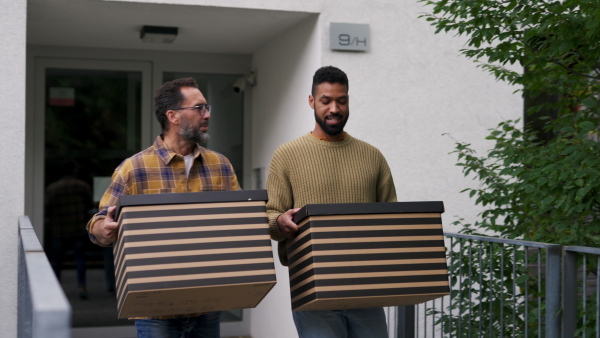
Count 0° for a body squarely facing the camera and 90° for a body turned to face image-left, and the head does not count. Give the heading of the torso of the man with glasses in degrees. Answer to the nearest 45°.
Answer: approximately 315°

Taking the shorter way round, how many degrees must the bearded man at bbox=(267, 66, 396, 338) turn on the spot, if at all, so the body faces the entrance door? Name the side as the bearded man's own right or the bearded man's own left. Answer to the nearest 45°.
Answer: approximately 135° to the bearded man's own right

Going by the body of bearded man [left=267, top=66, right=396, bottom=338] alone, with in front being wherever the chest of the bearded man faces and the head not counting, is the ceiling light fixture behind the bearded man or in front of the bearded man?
behind

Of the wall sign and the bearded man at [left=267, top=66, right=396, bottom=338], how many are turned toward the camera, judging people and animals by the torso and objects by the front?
2

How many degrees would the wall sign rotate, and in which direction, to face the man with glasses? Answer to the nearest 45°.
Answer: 0° — it already faces them

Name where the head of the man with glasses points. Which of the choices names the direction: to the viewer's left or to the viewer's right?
to the viewer's right

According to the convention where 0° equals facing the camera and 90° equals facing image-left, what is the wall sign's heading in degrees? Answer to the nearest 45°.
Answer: approximately 0°

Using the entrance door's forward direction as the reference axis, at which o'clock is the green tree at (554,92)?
The green tree is roughly at 11 o'clock from the entrance door.

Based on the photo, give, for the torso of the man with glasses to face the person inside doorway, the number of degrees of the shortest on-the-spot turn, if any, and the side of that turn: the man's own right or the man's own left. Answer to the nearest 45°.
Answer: approximately 135° to the man's own left
